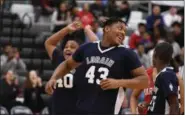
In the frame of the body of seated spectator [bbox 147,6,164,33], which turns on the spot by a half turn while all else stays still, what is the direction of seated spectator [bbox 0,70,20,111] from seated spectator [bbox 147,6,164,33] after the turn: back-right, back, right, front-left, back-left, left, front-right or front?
back-left

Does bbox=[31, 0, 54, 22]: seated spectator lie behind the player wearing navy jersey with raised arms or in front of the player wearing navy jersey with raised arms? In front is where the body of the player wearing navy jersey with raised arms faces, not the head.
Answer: behind

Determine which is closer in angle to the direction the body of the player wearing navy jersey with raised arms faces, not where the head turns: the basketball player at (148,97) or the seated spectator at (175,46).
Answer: the basketball player

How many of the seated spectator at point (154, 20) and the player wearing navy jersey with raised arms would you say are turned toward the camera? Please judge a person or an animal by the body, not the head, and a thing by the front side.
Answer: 2

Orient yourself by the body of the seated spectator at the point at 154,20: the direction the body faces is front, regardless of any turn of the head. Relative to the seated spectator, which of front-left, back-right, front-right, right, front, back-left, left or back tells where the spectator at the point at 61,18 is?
right

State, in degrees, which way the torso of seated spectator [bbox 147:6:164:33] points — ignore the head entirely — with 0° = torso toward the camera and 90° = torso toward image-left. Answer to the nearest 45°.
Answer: approximately 0°
